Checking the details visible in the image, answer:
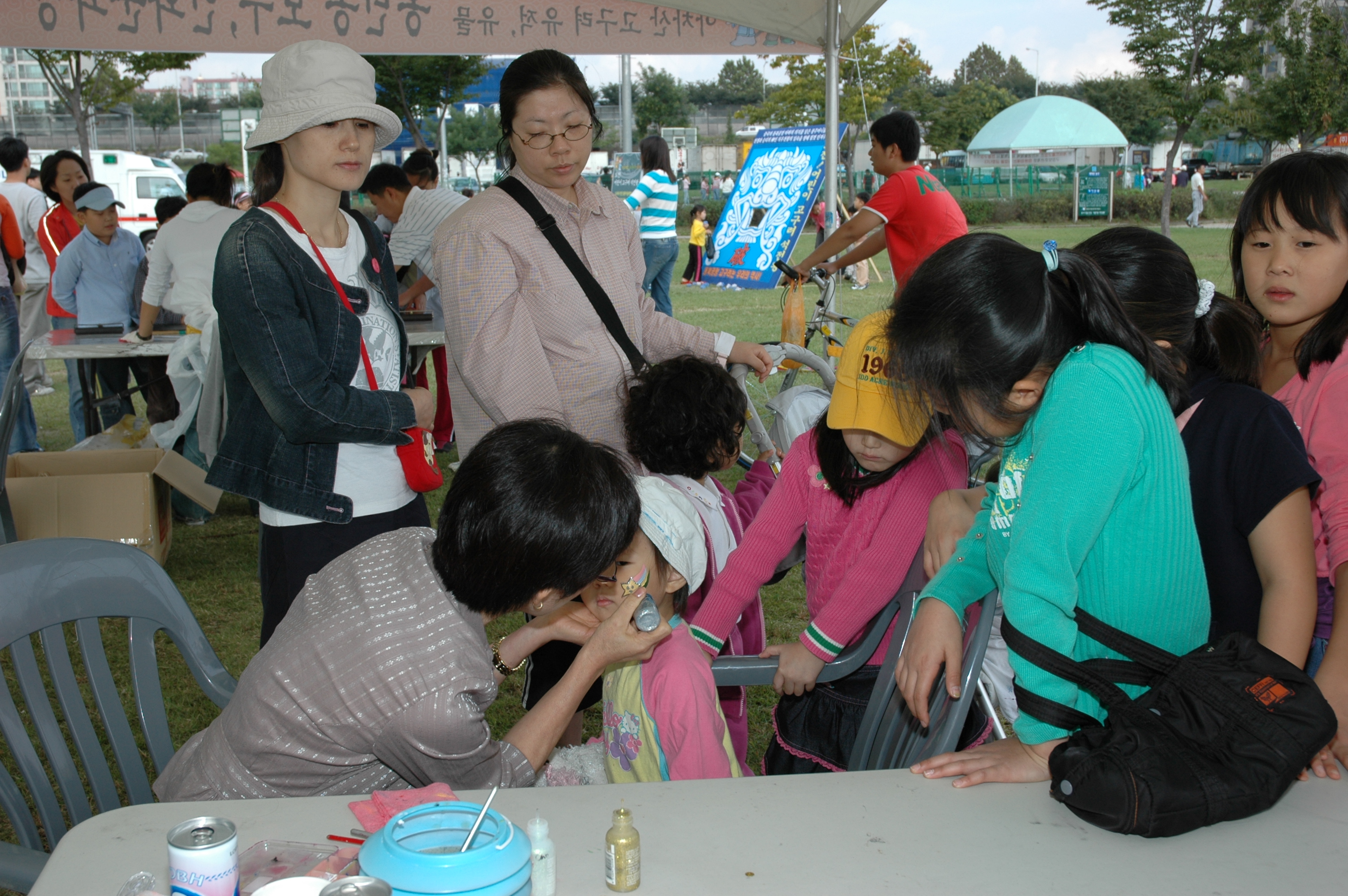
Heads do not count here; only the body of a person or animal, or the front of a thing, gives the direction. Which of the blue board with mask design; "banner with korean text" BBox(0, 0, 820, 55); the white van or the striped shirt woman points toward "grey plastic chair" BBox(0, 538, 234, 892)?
the blue board with mask design

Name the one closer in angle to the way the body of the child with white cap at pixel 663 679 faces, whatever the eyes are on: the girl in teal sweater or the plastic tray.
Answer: the plastic tray

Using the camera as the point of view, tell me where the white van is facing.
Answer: facing to the right of the viewer

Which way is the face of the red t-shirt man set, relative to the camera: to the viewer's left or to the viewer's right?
to the viewer's left
